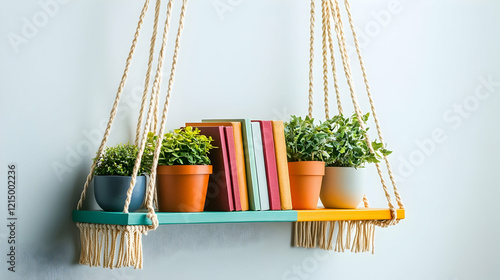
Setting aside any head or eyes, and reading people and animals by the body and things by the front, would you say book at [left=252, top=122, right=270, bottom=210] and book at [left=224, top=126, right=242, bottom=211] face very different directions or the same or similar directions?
same or similar directions
